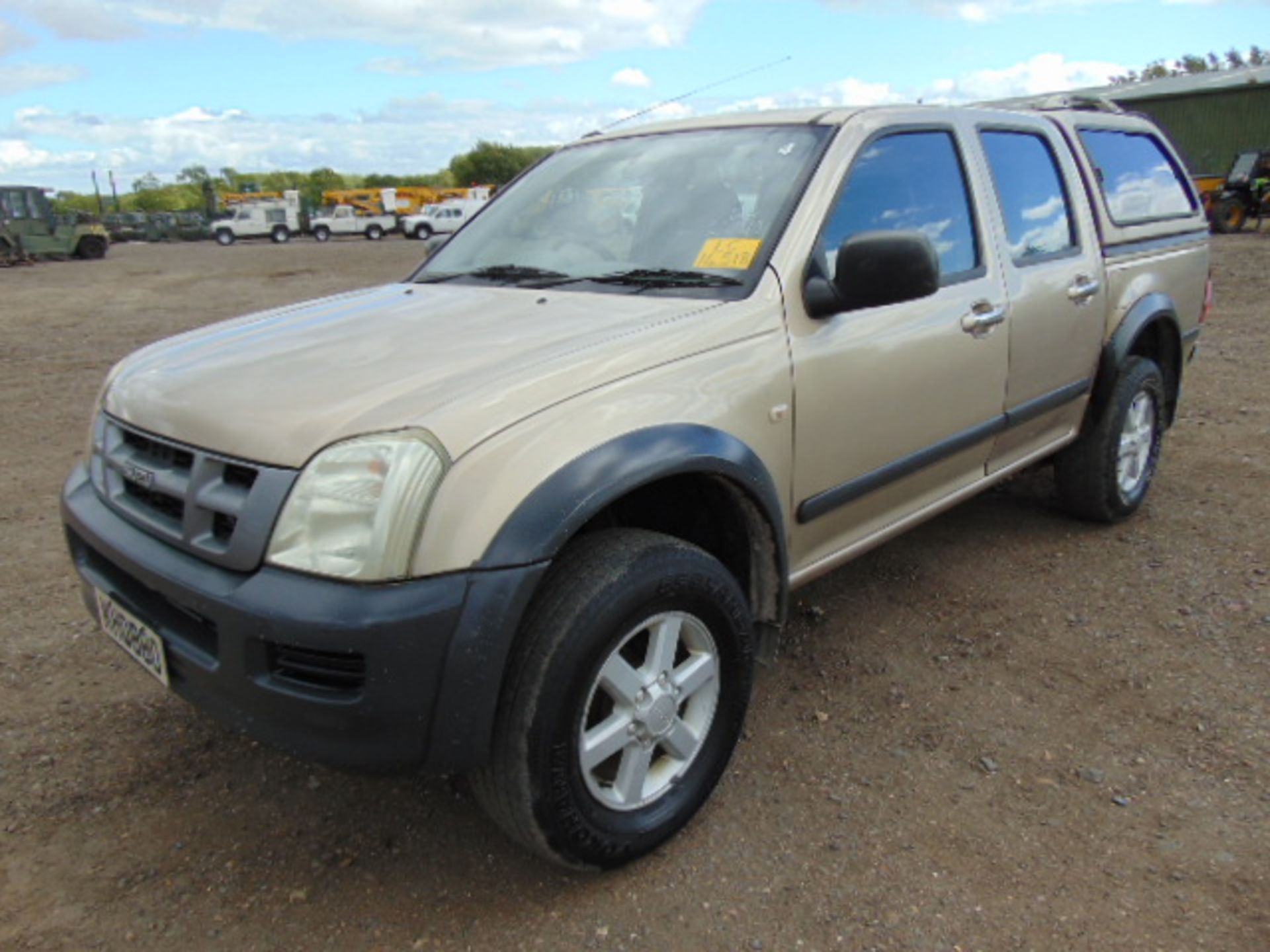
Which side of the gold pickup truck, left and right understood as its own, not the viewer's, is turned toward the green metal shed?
back

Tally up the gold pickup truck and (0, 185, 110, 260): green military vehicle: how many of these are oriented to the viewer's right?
1

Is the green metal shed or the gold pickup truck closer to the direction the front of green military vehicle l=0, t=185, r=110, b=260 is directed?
the green metal shed

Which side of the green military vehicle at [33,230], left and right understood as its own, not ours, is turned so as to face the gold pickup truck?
right

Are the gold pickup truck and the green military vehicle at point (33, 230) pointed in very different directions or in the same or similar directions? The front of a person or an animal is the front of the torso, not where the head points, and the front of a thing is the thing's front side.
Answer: very different directions

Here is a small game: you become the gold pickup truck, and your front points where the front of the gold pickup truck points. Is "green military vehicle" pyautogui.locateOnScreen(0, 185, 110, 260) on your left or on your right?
on your right

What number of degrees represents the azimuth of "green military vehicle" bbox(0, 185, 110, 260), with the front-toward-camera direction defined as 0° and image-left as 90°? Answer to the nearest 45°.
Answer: approximately 270°

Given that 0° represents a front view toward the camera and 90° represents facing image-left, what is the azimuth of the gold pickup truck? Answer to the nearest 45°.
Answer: approximately 45°
